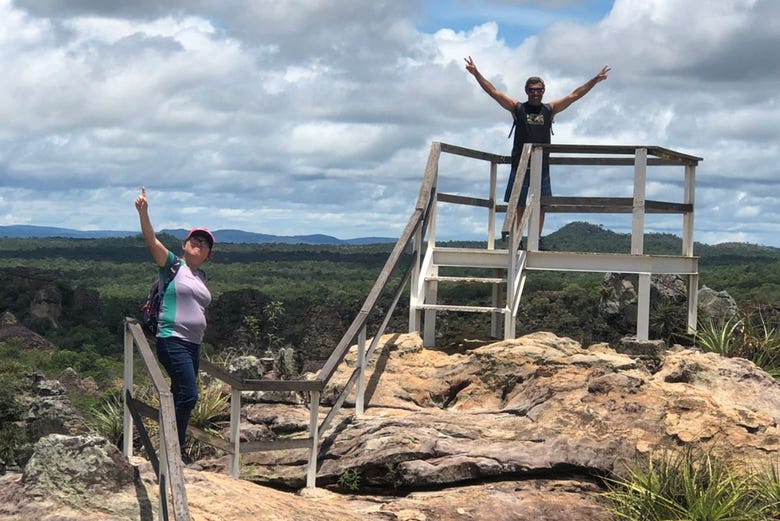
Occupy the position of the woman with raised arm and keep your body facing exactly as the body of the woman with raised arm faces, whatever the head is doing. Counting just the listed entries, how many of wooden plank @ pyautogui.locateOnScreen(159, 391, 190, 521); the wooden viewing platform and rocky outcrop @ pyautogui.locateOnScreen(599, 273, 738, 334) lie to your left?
2

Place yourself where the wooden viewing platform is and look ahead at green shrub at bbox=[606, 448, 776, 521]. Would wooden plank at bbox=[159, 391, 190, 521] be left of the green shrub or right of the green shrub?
right

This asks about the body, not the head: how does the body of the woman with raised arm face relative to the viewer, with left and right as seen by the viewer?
facing the viewer and to the right of the viewer

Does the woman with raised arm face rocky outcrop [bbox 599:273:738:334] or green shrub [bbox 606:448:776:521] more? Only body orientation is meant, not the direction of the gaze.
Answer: the green shrub

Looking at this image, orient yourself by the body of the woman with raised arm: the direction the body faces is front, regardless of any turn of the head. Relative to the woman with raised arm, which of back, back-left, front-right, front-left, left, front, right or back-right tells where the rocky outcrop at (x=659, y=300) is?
left

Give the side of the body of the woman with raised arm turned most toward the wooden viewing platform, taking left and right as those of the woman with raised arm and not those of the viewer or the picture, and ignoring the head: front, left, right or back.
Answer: left

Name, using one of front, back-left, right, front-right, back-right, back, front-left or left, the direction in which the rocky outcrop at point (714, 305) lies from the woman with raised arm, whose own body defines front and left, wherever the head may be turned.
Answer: left

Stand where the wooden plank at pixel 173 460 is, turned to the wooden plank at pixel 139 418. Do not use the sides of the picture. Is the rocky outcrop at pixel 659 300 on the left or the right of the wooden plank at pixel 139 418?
right
